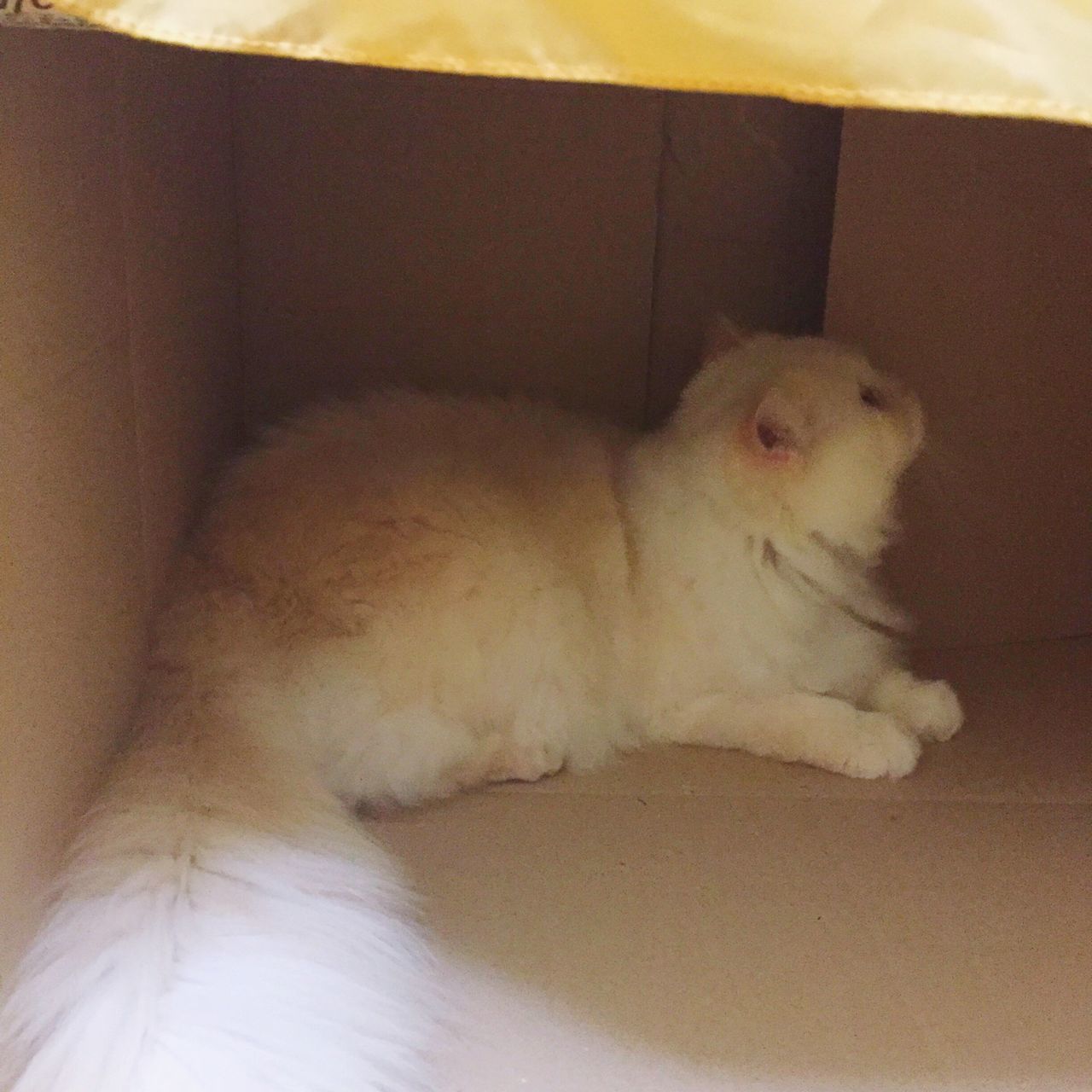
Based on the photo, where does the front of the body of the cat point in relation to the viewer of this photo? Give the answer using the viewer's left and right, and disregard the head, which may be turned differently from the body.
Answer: facing to the right of the viewer
